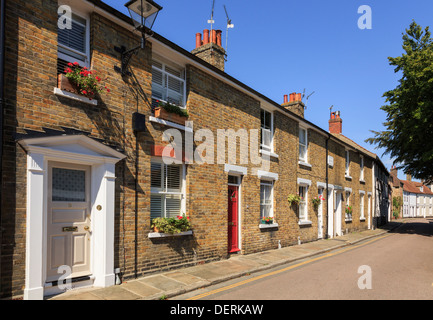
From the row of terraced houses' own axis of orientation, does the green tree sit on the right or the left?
on its left

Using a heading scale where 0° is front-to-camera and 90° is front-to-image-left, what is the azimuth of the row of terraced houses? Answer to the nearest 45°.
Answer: approximately 315°

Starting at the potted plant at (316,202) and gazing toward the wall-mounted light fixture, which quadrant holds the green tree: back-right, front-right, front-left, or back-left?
back-left
